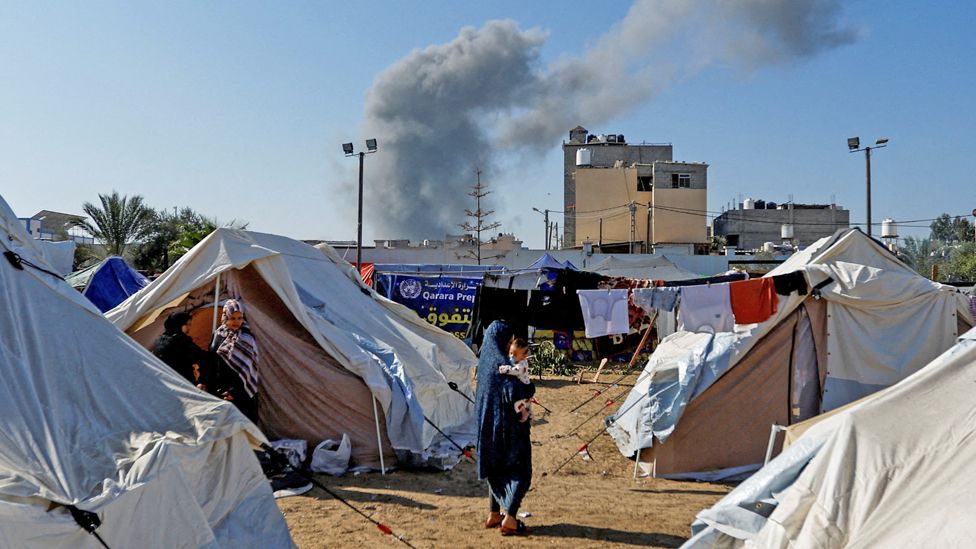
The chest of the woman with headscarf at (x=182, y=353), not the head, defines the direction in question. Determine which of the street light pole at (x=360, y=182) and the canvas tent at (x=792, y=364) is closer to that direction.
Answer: the canvas tent

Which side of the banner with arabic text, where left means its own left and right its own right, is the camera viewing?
front

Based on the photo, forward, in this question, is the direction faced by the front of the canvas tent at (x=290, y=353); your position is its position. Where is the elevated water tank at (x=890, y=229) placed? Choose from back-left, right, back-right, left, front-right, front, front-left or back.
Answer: back

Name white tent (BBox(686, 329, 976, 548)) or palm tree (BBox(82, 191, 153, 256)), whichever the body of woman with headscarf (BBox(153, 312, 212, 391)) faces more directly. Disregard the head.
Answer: the white tent

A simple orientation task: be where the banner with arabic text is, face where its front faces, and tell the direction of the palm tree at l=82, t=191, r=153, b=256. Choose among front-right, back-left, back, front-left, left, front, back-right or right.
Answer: back-right

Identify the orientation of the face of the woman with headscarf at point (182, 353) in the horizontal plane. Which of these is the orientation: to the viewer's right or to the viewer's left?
to the viewer's right

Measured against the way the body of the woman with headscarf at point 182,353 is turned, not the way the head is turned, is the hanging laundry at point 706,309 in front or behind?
in front

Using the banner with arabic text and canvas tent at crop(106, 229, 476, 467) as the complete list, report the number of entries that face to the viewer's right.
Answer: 0

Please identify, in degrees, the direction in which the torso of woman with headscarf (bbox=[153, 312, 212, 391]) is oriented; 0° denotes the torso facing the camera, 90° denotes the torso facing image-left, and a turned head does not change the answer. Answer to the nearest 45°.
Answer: approximately 270°
